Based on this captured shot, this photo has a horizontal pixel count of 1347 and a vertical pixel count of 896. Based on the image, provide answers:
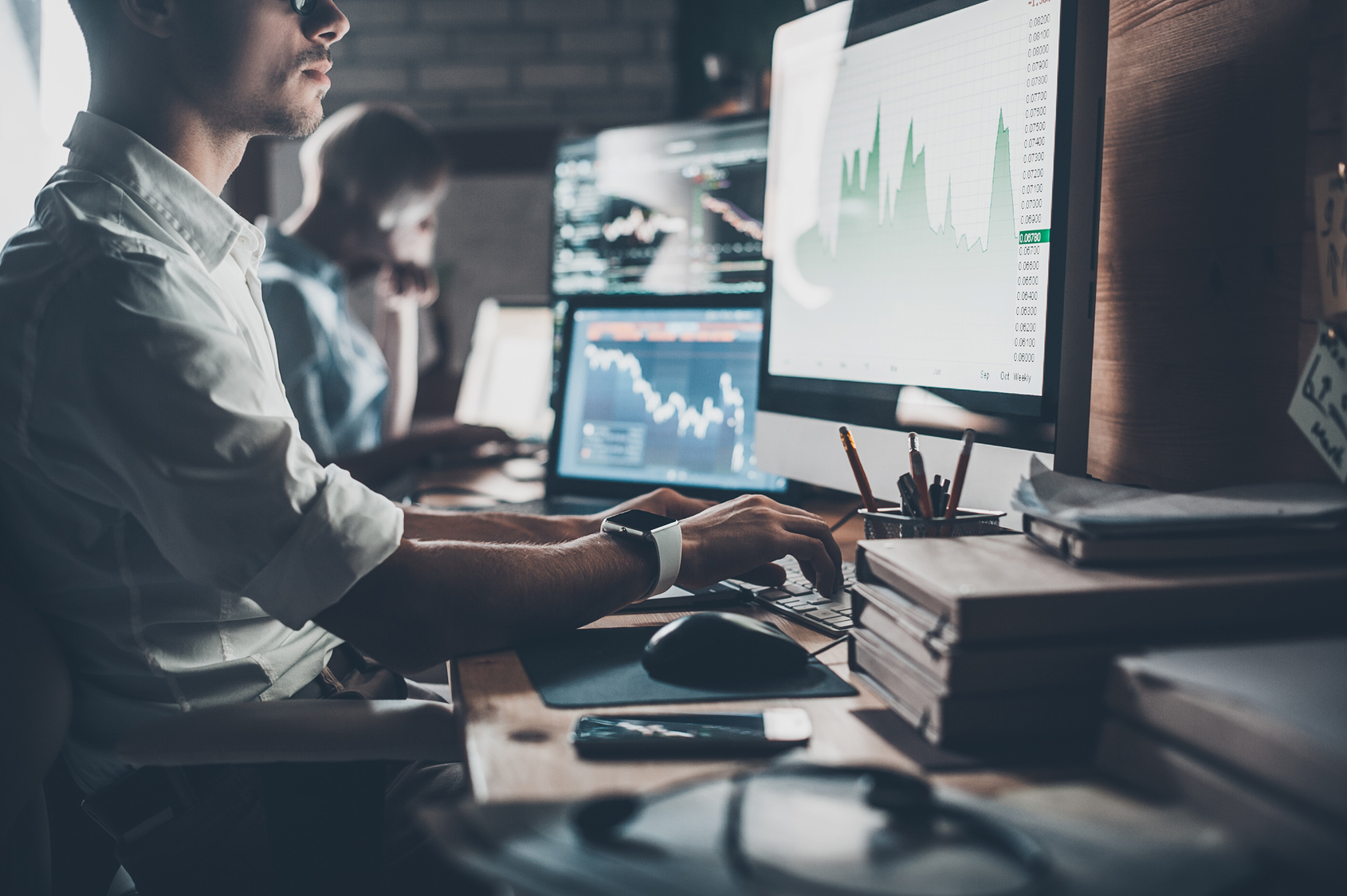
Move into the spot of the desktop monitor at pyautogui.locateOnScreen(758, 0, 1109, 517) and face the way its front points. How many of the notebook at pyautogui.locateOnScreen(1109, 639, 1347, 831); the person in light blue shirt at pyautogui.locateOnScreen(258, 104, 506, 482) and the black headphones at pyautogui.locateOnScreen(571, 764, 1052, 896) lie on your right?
1

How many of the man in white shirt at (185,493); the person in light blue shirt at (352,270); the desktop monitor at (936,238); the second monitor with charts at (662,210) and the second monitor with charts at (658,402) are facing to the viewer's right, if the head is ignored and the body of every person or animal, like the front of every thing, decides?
2

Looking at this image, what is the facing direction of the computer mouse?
to the viewer's right

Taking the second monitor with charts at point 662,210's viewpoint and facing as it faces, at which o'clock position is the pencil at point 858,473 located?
The pencil is roughly at 10 o'clock from the second monitor with charts.

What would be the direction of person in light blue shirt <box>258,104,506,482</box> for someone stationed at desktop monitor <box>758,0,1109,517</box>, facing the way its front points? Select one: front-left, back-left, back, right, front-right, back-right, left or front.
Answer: right

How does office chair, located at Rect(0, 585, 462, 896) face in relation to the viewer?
to the viewer's right

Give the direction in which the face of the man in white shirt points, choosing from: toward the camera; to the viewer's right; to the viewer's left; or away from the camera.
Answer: to the viewer's right

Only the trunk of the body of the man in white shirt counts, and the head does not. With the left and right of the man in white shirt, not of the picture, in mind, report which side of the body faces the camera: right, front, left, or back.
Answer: right

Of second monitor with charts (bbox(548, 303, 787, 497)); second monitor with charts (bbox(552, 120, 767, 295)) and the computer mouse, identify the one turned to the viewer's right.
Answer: the computer mouse

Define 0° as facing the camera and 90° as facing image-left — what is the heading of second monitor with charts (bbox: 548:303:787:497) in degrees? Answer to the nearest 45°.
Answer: approximately 45°

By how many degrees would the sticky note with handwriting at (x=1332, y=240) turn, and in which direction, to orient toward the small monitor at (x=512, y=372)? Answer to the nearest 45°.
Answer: approximately 90° to its right

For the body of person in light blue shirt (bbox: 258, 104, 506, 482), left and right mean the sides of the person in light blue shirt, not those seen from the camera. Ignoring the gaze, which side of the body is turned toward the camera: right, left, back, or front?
right
